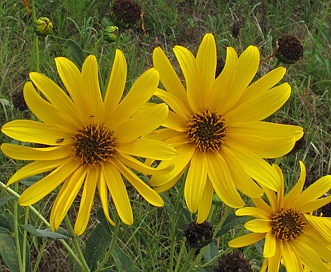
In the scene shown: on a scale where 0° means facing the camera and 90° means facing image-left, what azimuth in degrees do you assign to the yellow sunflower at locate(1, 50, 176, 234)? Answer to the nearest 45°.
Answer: approximately 0°

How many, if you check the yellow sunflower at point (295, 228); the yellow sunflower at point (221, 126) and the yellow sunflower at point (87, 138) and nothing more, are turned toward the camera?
3

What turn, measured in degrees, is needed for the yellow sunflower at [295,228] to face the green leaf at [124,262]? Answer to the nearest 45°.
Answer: approximately 90° to its right

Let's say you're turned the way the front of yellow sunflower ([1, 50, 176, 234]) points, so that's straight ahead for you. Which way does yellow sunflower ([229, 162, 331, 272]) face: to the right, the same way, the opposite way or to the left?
the same way

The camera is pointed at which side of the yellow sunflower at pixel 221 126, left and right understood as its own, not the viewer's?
front

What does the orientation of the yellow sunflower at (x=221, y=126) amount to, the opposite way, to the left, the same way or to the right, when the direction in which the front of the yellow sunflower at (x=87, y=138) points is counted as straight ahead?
the same way

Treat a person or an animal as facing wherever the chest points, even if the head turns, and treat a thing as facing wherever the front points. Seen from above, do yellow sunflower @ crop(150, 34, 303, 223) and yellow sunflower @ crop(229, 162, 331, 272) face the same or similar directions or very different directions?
same or similar directions
